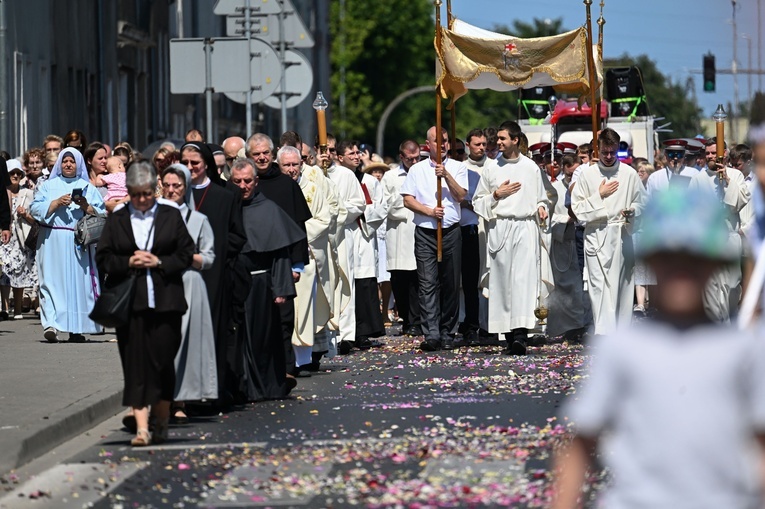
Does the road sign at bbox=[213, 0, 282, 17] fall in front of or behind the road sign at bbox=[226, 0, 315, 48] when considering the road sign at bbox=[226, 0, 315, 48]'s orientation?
behind

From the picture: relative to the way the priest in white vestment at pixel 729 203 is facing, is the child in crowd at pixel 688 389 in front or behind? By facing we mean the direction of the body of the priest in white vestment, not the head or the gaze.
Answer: in front

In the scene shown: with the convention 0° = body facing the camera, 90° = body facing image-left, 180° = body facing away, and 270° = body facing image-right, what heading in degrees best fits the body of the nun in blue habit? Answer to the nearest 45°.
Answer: approximately 0°

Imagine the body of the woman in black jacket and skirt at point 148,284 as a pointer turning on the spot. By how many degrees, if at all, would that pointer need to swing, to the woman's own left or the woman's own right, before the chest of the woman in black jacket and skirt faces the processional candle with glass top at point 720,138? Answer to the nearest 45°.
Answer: approximately 135° to the woman's own left

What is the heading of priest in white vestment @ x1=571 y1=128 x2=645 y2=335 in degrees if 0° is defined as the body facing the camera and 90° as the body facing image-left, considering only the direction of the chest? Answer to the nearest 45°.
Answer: approximately 0°

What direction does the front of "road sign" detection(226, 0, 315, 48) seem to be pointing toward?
away from the camera

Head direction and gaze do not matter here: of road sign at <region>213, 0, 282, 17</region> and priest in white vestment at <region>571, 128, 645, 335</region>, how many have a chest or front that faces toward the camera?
1

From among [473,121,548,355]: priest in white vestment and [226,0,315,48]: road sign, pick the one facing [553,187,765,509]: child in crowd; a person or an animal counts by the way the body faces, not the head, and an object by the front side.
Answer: the priest in white vestment
